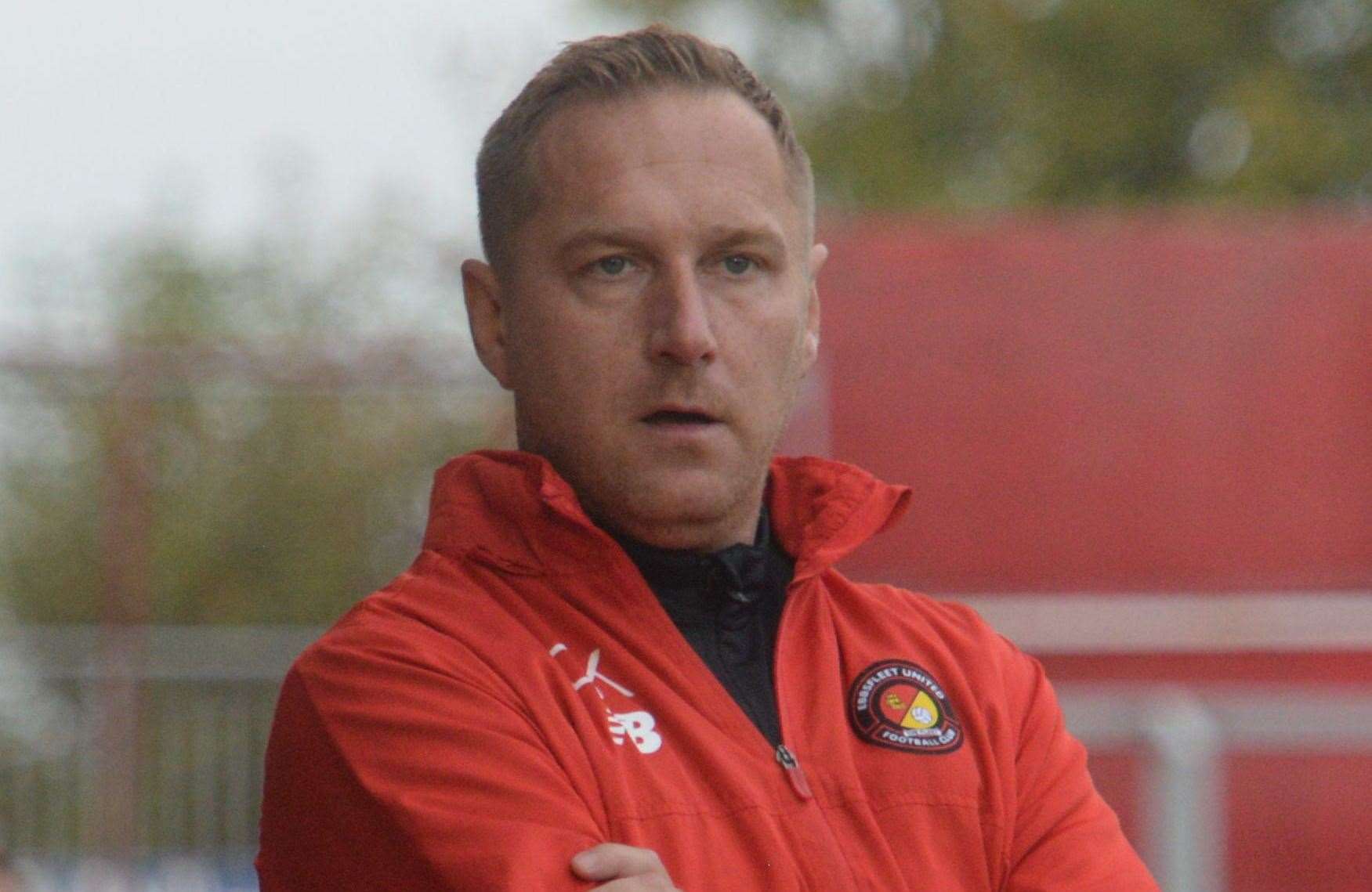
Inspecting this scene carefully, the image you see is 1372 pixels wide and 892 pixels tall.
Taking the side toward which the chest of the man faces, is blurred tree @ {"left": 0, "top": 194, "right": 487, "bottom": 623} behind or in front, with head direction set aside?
behind

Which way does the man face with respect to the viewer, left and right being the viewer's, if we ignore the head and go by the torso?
facing the viewer and to the right of the viewer

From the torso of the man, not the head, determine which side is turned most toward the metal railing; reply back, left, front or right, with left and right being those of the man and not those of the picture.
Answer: back
